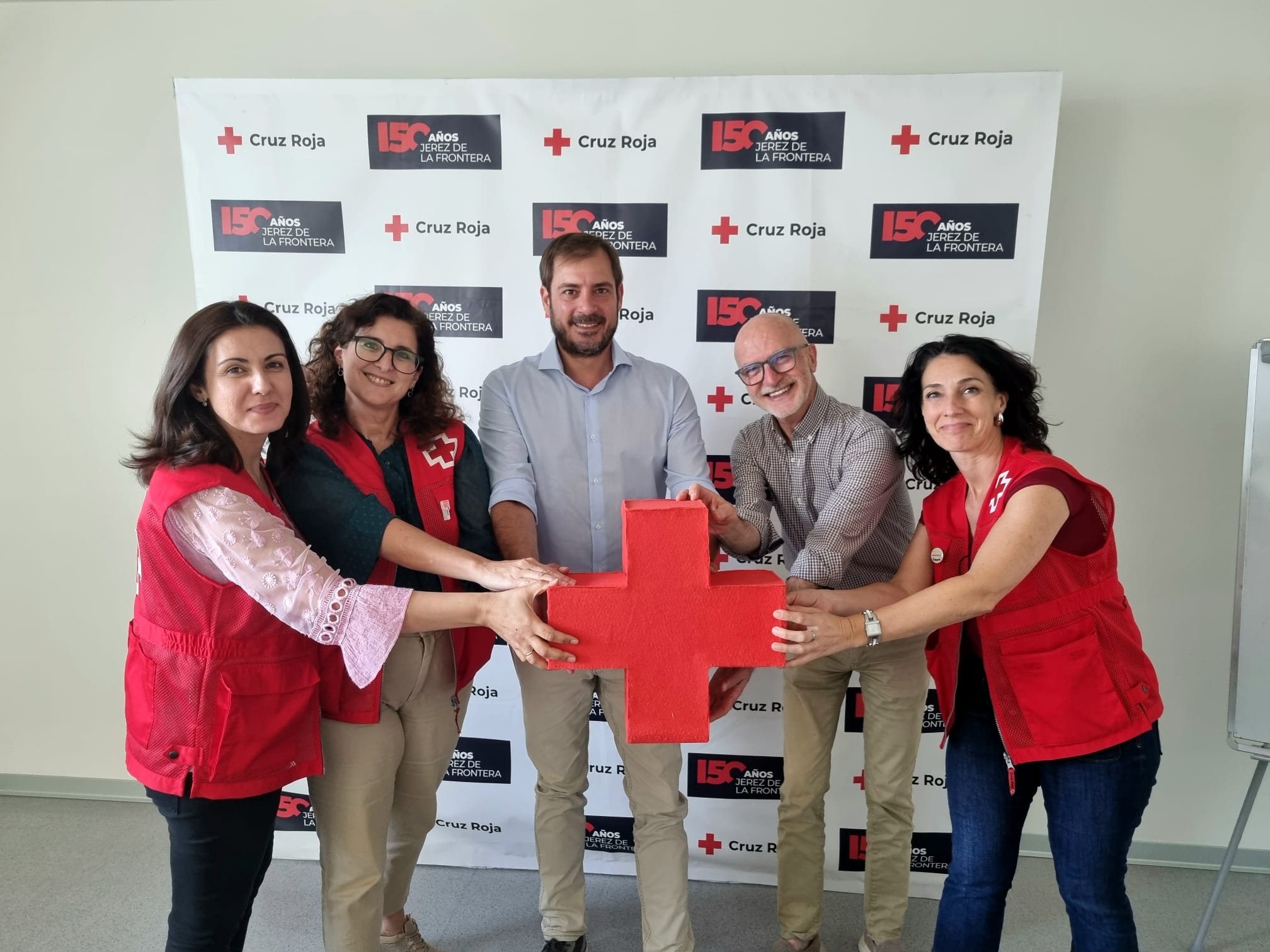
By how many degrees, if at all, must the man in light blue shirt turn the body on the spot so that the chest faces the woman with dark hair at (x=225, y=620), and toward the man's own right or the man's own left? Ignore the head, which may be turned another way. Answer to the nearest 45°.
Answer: approximately 45° to the man's own right

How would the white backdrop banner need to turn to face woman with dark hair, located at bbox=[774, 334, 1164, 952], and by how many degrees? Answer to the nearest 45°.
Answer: approximately 45° to its left

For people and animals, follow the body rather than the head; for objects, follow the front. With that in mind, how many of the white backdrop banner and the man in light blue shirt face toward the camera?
2

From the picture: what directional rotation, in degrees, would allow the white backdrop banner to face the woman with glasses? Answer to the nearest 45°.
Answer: approximately 45° to its right

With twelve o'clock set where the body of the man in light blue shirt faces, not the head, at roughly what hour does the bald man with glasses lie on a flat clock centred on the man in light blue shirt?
The bald man with glasses is roughly at 9 o'clock from the man in light blue shirt.

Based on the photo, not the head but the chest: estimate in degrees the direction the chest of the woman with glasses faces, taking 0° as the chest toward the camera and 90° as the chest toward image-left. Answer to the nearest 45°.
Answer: approximately 315°

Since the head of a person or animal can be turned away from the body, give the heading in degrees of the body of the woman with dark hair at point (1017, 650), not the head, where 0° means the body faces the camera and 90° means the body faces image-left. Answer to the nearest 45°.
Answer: approximately 45°

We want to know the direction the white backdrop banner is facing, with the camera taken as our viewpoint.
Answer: facing the viewer

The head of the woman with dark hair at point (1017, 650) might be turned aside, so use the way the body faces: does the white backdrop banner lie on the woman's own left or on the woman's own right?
on the woman's own right

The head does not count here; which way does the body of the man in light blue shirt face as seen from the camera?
toward the camera
